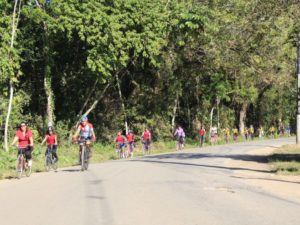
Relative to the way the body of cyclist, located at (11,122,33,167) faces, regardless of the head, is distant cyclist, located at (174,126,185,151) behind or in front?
behind

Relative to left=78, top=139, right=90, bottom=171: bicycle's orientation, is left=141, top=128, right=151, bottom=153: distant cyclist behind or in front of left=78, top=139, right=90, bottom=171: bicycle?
behind

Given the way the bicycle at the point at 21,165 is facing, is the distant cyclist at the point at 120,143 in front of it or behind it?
behind

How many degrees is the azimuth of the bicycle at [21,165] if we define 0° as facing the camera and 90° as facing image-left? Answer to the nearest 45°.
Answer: approximately 45°

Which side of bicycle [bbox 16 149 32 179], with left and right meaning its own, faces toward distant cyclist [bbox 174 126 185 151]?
back

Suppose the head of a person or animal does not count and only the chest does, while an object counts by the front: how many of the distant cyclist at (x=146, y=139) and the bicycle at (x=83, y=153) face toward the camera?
2

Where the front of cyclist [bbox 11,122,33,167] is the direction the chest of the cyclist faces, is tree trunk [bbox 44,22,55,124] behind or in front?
behind

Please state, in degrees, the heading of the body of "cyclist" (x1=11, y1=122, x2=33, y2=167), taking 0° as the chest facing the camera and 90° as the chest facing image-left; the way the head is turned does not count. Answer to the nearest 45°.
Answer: approximately 45°

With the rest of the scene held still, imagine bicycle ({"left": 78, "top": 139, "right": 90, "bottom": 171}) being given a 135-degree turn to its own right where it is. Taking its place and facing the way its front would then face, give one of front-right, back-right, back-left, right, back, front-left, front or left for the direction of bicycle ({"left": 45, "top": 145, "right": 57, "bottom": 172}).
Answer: front
